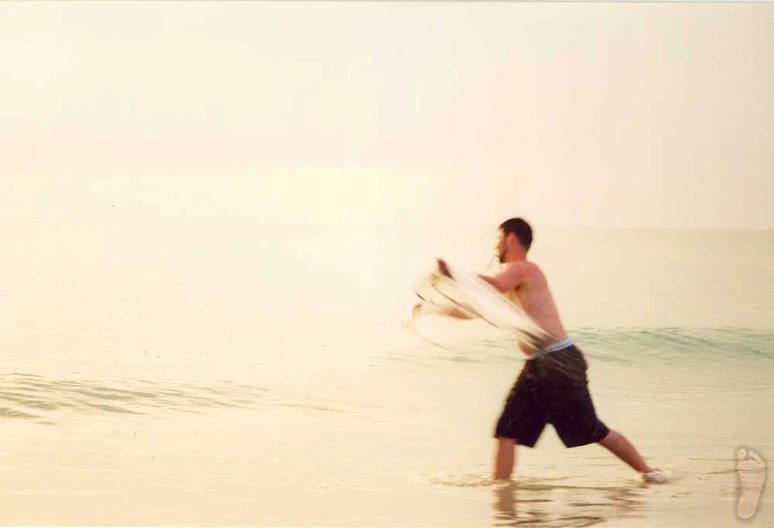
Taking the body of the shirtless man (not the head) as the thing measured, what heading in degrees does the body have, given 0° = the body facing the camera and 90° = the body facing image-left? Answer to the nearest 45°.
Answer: approximately 90°

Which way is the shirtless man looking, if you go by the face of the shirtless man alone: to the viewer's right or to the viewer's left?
to the viewer's left
